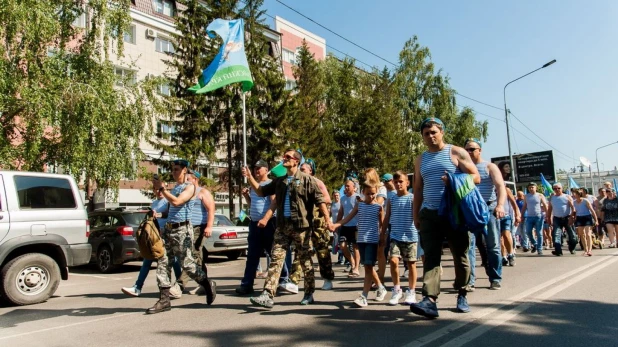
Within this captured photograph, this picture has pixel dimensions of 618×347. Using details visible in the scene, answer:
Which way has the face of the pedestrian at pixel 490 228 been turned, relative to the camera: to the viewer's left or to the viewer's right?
to the viewer's left

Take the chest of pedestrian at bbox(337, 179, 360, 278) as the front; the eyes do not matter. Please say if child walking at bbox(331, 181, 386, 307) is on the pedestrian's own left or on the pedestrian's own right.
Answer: on the pedestrian's own left

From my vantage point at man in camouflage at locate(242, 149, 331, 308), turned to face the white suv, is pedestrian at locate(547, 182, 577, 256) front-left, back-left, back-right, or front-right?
back-right

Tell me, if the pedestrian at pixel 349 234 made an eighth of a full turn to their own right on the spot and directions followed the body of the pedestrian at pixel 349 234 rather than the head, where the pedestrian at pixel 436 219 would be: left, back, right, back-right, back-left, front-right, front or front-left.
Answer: left

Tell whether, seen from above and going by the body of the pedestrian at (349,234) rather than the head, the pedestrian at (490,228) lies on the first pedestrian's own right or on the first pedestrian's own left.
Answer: on the first pedestrian's own left

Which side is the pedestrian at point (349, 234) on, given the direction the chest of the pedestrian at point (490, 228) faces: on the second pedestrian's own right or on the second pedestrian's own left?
on the second pedestrian's own right

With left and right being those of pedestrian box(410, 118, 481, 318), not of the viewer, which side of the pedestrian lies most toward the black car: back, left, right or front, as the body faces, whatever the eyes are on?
right

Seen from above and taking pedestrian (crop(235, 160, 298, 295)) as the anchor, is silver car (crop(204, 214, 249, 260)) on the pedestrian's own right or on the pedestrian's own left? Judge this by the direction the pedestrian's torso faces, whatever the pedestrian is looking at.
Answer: on the pedestrian's own right

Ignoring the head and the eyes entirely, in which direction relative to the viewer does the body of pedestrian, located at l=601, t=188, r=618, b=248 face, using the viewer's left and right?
facing the viewer

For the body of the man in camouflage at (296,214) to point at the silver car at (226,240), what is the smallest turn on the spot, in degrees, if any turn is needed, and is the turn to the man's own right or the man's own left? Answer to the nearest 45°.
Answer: approximately 135° to the man's own right

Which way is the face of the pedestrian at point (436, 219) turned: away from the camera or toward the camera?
toward the camera

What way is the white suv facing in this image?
to the viewer's left
